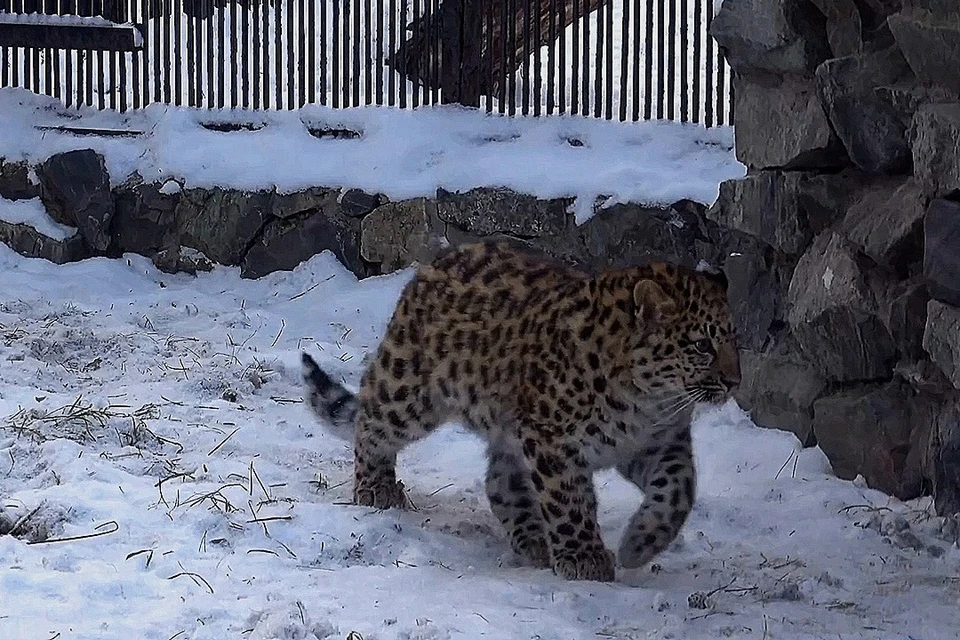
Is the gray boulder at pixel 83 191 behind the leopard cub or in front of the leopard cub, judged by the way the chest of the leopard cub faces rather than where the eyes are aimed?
behind

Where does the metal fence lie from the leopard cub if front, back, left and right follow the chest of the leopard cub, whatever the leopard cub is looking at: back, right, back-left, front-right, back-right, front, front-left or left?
back-left

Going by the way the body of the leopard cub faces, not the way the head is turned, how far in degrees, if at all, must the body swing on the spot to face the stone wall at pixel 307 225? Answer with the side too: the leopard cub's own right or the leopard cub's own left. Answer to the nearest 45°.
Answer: approximately 135° to the leopard cub's own left

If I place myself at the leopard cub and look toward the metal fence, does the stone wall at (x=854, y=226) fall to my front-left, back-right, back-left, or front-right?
front-right

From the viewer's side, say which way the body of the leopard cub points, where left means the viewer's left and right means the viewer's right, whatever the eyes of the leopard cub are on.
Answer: facing the viewer and to the right of the viewer
